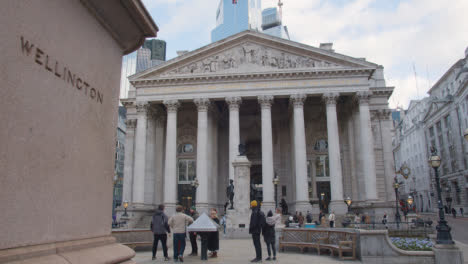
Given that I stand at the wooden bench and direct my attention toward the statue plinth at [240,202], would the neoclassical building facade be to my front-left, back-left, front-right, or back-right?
front-right

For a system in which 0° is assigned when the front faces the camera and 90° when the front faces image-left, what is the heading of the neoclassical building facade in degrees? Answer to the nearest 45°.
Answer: approximately 0°

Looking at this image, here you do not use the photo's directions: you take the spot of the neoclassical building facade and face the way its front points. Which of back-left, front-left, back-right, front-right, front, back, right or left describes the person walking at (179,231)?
front

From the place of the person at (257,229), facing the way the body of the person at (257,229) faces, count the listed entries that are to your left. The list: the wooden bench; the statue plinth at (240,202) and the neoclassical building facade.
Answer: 0

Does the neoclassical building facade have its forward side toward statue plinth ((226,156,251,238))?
yes

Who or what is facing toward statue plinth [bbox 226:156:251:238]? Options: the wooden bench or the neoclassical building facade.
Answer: the neoclassical building facade

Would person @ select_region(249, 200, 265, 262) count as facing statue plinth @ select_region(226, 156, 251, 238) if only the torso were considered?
no

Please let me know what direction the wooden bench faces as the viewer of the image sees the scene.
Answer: facing the viewer and to the left of the viewer

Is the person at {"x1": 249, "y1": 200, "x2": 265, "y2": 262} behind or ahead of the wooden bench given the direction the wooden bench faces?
ahead

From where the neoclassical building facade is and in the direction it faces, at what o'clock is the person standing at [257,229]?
The person standing is roughly at 12 o'clock from the neoclassical building facade.

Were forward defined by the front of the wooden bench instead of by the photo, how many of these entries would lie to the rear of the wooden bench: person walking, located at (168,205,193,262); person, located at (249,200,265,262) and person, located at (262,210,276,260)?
0

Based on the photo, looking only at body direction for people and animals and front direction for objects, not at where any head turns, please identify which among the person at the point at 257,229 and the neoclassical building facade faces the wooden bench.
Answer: the neoclassical building facade

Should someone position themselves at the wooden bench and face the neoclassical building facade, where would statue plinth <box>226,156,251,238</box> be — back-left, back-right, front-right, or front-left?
front-left
